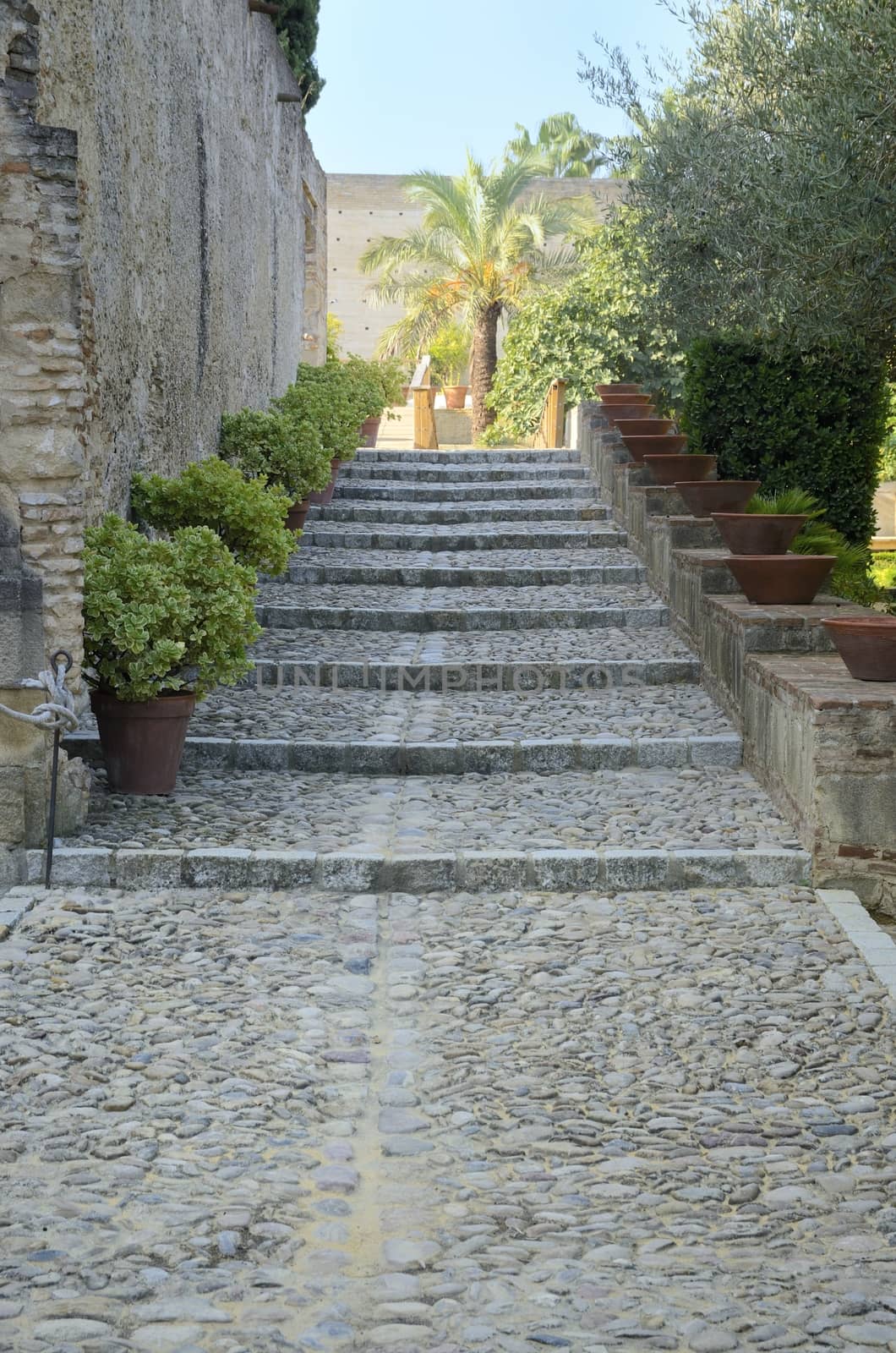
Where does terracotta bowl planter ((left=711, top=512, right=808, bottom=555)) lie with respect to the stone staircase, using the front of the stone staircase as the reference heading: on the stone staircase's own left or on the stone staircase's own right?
on the stone staircase's own left

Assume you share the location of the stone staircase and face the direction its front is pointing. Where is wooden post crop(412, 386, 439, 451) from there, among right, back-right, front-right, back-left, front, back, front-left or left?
back

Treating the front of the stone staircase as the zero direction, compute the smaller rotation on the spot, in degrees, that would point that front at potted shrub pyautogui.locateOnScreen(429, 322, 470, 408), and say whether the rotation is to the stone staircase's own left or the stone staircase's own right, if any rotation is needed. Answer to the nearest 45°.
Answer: approximately 180°

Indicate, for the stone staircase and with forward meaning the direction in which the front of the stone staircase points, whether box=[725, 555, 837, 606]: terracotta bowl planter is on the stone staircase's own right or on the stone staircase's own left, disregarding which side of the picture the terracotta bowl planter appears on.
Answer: on the stone staircase's own left

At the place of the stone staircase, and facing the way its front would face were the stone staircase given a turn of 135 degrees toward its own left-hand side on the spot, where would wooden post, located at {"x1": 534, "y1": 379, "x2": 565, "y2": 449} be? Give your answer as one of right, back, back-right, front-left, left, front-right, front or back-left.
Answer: front-left

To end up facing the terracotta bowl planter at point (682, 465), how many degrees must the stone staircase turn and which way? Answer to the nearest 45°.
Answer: approximately 180°

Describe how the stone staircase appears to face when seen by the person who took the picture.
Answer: facing the viewer

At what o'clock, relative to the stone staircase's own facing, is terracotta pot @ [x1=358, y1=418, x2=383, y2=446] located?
The terracotta pot is roughly at 6 o'clock from the stone staircase.
